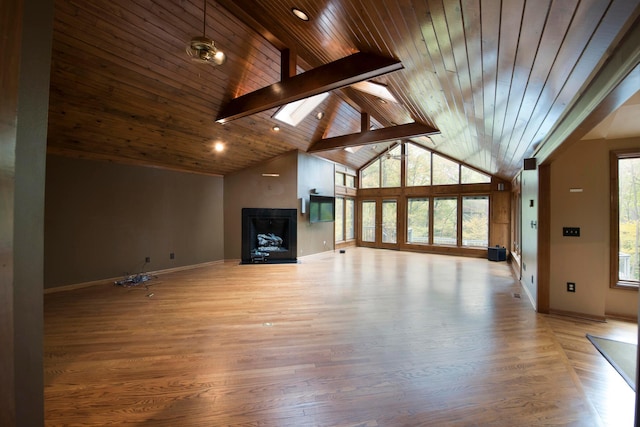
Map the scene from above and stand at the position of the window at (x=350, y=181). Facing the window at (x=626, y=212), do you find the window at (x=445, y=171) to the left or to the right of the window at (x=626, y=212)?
left

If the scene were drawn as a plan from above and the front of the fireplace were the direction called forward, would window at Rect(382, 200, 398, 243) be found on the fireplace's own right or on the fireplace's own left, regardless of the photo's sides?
on the fireplace's own left

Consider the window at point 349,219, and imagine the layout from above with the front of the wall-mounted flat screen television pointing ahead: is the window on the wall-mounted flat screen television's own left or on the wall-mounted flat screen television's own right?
on the wall-mounted flat screen television's own left

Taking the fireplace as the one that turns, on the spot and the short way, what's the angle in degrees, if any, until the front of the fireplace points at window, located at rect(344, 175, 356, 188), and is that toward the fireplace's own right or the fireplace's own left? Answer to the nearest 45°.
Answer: approximately 135° to the fireplace's own left

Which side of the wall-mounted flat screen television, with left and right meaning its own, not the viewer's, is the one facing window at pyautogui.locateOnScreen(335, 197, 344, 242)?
left

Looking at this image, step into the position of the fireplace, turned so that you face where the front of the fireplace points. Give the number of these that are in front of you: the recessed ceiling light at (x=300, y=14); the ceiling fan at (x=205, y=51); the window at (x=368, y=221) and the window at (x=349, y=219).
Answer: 2

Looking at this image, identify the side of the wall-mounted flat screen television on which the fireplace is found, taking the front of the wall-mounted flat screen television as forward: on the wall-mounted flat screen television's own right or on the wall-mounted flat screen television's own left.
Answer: on the wall-mounted flat screen television's own right

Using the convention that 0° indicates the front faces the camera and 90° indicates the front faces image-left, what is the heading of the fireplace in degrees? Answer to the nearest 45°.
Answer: approximately 0°

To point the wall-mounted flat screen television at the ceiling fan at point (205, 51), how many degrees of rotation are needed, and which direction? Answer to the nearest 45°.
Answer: approximately 45° to its right

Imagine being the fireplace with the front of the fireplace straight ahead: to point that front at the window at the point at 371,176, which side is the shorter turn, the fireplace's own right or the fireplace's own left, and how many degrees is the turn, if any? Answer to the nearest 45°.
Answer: approximately 135° to the fireplace's own left

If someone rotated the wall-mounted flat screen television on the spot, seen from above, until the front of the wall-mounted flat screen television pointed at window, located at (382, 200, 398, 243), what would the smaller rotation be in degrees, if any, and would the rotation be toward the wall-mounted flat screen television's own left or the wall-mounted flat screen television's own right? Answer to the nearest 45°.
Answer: approximately 90° to the wall-mounted flat screen television's own left

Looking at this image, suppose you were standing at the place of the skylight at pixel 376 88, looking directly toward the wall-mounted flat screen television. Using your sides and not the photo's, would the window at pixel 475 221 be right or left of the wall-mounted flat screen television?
right

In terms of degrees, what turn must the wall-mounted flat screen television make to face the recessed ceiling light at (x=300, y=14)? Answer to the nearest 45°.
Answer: approximately 45° to its right
